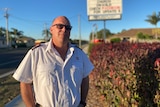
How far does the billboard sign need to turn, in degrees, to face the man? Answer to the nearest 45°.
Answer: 0° — it already faces them

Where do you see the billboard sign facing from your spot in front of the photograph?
facing the viewer
